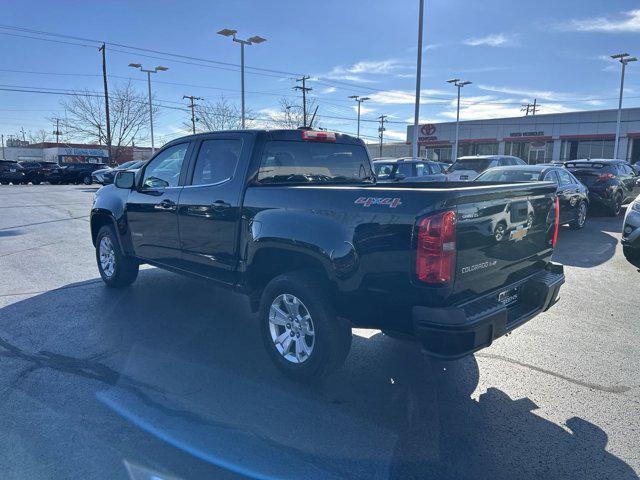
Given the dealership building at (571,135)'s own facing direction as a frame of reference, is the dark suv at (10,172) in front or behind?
in front

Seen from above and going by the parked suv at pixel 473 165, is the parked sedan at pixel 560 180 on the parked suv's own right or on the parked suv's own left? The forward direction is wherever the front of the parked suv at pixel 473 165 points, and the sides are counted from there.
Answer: on the parked suv's own right

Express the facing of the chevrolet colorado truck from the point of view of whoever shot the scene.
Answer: facing away from the viewer and to the left of the viewer

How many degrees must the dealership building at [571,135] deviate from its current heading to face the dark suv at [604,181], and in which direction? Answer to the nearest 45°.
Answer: approximately 45° to its left

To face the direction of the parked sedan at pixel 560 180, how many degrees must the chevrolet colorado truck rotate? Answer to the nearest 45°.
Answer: approximately 90° to its right

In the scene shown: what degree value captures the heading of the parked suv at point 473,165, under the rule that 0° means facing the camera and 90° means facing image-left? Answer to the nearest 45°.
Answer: approximately 225°

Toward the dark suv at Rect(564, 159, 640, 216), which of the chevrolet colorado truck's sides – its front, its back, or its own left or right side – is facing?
right

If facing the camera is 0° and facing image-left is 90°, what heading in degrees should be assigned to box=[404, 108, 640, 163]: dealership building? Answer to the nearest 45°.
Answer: approximately 45°

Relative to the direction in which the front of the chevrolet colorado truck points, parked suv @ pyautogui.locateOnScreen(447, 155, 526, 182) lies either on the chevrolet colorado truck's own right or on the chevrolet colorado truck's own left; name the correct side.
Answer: on the chevrolet colorado truck's own right

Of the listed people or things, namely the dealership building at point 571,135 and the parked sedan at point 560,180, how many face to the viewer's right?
0

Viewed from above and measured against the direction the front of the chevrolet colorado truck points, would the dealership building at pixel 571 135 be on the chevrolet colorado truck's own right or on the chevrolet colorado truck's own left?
on the chevrolet colorado truck's own right

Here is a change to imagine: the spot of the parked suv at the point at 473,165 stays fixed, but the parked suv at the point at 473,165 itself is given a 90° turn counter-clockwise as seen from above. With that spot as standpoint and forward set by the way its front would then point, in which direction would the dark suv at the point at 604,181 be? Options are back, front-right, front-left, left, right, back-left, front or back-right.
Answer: back

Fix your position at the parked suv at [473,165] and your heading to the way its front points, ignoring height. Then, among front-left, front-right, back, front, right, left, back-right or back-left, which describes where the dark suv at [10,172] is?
back-left
